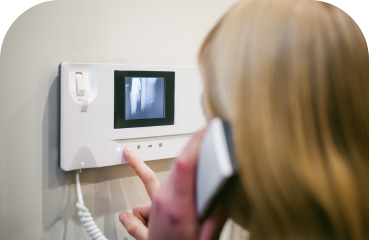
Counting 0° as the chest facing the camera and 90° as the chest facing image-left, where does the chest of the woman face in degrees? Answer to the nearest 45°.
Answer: approximately 135°

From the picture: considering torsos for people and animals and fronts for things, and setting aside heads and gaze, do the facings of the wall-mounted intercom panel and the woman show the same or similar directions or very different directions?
very different directions

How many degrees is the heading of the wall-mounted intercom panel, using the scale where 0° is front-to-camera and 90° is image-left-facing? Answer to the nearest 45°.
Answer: approximately 315°

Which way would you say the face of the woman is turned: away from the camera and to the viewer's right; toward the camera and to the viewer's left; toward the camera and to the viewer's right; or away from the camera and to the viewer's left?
away from the camera and to the viewer's left
